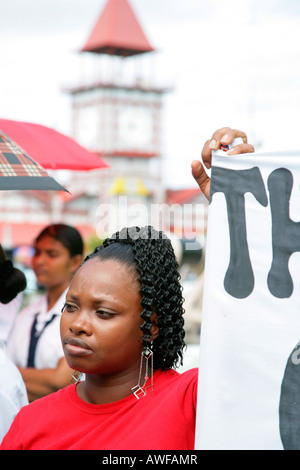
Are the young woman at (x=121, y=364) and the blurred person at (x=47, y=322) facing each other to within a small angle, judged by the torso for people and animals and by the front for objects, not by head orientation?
no

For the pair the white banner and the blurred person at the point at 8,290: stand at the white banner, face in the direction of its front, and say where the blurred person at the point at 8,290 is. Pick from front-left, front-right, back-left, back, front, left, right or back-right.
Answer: back-right

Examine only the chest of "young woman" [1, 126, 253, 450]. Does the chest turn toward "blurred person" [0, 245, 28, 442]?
no

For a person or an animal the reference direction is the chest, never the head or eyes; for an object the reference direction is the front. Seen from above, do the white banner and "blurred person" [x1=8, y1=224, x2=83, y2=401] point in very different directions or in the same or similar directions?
same or similar directions

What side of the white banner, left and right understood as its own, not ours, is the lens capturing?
front

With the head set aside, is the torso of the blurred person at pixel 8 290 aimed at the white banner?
no

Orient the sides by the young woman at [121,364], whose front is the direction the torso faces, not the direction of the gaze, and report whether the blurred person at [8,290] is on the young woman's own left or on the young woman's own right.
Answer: on the young woman's own right

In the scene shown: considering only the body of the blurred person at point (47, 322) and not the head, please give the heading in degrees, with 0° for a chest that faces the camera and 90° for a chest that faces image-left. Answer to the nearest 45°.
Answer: approximately 45°

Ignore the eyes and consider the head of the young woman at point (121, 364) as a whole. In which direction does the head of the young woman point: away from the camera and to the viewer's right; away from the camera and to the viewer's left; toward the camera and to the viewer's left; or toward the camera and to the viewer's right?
toward the camera and to the viewer's left

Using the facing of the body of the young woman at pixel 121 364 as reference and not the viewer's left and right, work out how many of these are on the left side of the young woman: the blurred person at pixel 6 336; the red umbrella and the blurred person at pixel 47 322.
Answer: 0

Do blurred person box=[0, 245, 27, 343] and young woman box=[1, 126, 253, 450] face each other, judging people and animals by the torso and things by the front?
no

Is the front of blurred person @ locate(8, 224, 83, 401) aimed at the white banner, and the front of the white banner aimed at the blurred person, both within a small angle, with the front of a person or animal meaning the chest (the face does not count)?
no

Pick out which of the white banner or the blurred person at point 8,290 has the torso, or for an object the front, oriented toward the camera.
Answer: the white banner
